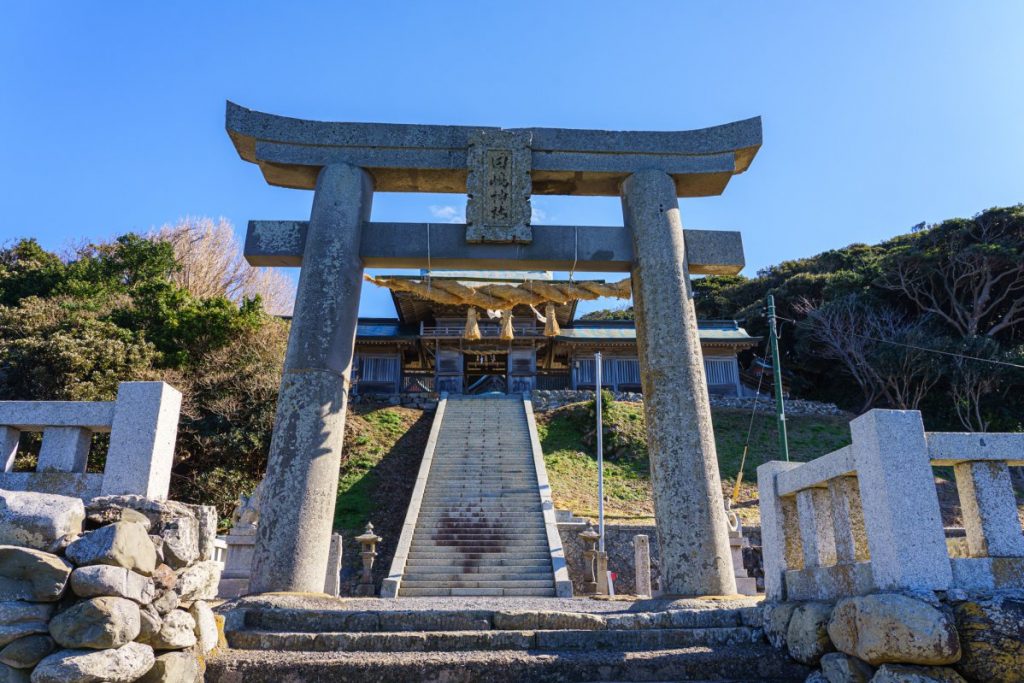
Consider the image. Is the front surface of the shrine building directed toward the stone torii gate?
yes

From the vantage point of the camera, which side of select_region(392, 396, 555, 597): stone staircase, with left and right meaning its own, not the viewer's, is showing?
front

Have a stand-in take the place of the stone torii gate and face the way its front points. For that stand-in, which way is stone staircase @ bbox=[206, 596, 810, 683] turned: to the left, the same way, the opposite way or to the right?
the same way

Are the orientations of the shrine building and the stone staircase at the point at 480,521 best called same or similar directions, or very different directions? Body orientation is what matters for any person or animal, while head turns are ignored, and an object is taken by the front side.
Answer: same or similar directions

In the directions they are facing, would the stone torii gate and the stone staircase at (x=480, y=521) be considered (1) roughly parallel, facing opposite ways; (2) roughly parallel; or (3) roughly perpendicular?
roughly parallel

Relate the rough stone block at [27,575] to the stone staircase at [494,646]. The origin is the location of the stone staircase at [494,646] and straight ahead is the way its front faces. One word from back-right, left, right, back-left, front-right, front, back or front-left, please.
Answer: front-right

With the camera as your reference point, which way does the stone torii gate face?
facing the viewer

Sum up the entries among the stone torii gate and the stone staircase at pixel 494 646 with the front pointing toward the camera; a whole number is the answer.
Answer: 2

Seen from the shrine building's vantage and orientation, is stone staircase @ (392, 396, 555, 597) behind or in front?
in front

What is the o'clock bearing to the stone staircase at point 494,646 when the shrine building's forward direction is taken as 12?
The stone staircase is roughly at 12 o'clock from the shrine building.

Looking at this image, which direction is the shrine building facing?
toward the camera

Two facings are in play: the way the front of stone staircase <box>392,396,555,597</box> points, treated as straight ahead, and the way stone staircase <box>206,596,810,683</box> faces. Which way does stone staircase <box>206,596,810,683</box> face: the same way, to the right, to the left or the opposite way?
the same way

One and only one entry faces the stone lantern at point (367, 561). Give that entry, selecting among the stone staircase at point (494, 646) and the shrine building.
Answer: the shrine building

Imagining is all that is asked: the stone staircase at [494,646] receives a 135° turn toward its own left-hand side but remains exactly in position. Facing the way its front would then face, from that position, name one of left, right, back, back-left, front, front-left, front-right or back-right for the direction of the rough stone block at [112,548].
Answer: back

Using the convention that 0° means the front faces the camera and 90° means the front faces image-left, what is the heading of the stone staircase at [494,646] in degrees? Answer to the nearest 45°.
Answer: approximately 0°

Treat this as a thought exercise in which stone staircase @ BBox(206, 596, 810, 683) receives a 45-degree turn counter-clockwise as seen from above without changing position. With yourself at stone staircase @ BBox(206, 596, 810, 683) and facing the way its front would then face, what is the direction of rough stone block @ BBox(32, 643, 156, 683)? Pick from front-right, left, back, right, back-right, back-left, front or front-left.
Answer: right

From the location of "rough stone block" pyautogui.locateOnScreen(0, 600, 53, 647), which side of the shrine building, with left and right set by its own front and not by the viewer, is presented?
front
